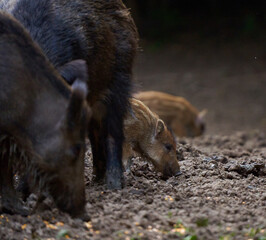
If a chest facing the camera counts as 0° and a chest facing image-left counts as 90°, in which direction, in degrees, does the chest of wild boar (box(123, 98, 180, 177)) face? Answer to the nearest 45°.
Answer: approximately 270°
